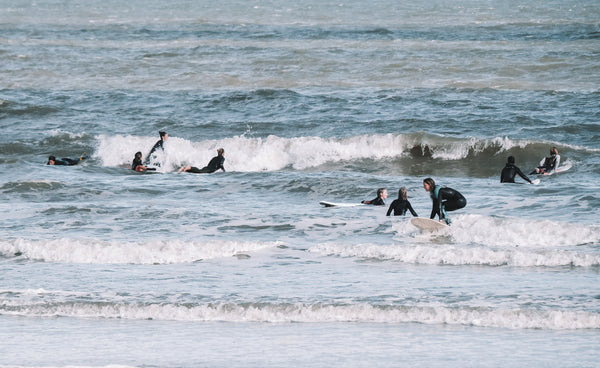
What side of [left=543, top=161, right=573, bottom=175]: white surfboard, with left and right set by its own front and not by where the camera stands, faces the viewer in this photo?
right

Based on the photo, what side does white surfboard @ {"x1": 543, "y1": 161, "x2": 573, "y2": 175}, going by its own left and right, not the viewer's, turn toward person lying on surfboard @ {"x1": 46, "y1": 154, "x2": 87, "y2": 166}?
back

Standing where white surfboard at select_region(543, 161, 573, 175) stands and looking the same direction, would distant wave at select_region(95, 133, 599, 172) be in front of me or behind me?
behind
